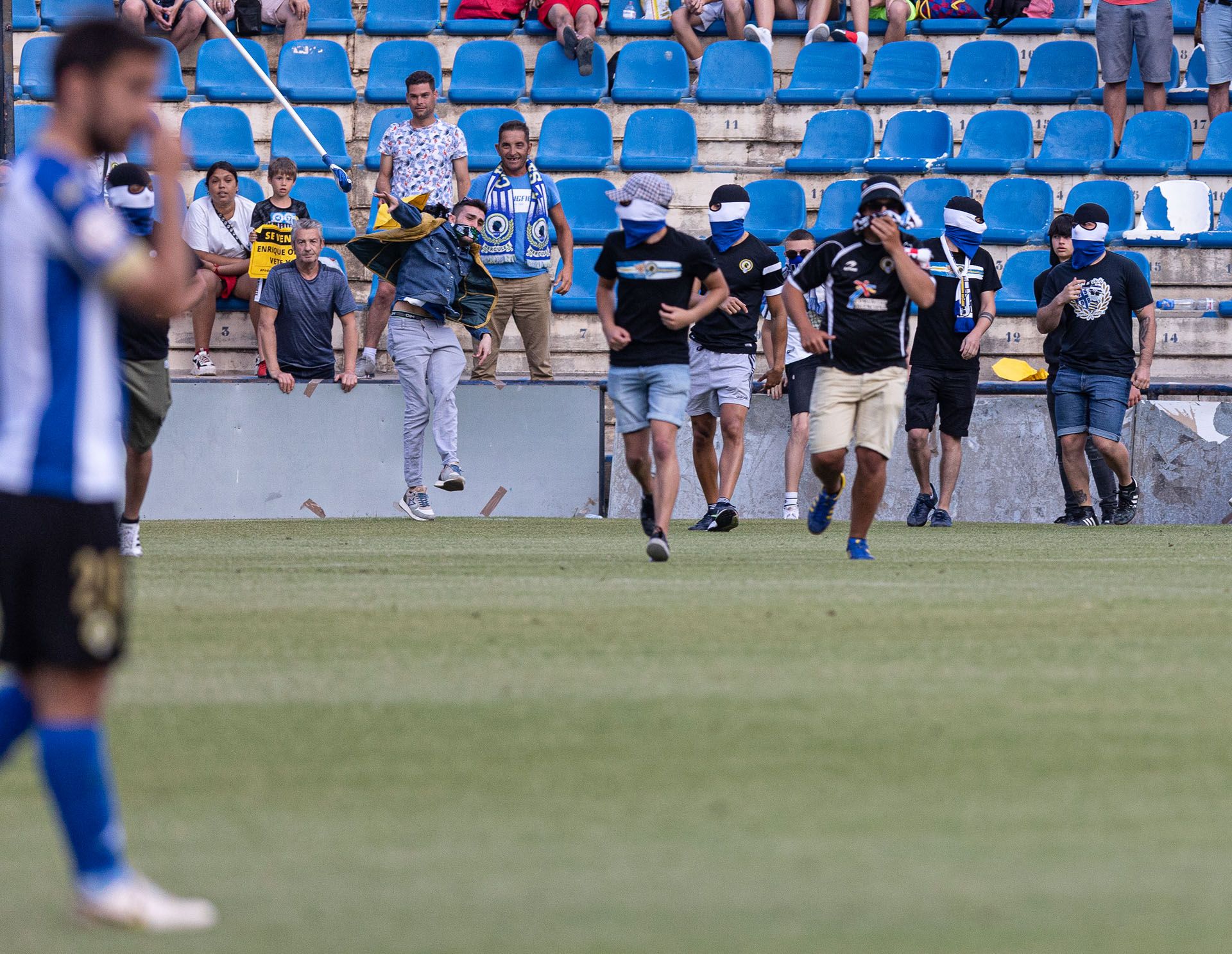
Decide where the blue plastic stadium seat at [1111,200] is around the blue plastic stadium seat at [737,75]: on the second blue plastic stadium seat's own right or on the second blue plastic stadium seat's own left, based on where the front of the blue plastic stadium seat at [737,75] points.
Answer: on the second blue plastic stadium seat's own left

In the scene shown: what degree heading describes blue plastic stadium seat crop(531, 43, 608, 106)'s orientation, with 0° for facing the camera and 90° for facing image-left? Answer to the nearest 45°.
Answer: approximately 0°

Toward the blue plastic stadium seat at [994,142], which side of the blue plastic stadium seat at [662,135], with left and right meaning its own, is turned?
left

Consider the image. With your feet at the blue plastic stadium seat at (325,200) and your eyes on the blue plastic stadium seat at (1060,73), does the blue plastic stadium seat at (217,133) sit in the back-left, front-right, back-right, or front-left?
back-left

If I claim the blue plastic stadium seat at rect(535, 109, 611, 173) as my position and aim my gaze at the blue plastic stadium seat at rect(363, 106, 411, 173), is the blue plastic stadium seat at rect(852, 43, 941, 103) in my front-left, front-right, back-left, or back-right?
back-right

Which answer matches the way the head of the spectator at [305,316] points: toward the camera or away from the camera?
toward the camera

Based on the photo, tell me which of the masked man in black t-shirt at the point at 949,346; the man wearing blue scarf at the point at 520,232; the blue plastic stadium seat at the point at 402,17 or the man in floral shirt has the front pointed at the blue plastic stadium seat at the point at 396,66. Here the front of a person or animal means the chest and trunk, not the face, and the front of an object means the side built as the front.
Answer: the blue plastic stadium seat at the point at 402,17

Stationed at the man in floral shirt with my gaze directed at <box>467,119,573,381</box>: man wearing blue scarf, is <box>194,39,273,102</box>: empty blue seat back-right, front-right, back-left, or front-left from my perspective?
back-left

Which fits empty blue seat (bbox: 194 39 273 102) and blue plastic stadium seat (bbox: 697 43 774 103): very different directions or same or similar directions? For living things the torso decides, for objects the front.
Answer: same or similar directions

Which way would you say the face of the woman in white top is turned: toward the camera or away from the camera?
toward the camera

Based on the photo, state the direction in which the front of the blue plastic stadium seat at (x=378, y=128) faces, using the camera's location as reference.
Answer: facing the viewer

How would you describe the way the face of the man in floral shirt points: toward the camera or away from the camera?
toward the camera

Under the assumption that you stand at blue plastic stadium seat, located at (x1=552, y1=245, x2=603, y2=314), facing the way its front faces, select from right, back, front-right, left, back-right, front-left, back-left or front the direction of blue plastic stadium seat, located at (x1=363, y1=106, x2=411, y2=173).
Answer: back-right

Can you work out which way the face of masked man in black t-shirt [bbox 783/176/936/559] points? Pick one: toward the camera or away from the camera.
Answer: toward the camera

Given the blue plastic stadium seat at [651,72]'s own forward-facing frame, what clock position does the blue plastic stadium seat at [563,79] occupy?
the blue plastic stadium seat at [563,79] is roughly at 3 o'clock from the blue plastic stadium seat at [651,72].

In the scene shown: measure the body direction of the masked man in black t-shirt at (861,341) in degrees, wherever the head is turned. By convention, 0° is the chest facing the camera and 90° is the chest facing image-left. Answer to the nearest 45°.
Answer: approximately 0°

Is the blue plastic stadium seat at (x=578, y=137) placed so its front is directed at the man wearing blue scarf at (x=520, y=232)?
yes

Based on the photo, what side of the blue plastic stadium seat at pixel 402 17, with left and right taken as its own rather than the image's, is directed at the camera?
front

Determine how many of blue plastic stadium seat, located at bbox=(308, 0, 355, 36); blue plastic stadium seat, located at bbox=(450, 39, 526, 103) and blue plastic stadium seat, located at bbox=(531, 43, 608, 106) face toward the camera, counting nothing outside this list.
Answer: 3
